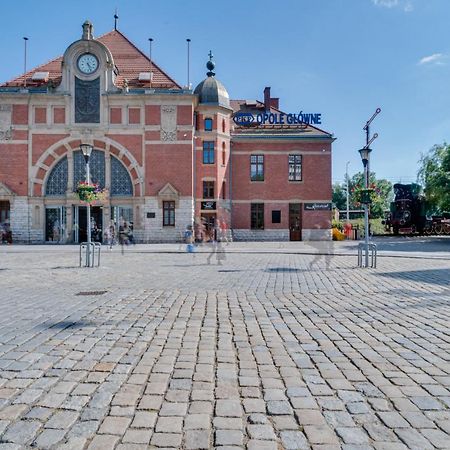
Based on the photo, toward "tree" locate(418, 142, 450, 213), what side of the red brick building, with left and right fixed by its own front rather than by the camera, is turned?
left

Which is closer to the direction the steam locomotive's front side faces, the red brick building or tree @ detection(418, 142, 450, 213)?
the red brick building

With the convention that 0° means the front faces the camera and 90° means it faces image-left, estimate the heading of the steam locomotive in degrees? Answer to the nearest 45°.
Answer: approximately 45°

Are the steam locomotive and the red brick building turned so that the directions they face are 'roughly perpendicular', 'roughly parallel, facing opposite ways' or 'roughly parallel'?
roughly perpendicular

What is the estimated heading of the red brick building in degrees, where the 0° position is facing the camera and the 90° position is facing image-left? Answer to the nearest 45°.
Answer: approximately 0°
